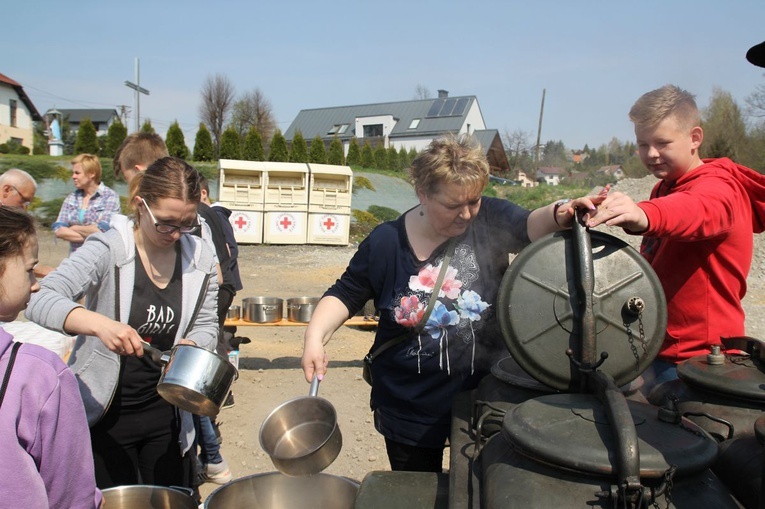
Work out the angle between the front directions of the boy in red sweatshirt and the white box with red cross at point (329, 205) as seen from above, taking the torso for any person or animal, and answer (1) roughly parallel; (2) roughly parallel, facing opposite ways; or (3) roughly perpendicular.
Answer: roughly perpendicular

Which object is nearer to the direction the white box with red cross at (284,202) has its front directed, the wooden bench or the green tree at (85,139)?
the wooden bench

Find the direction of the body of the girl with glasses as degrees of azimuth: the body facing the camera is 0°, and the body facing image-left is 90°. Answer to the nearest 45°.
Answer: approximately 315°

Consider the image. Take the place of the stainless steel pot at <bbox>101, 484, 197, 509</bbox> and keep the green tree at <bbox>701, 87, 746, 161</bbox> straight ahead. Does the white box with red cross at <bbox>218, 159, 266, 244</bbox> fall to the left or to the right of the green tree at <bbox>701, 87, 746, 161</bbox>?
left

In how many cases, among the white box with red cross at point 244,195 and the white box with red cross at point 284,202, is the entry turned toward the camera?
2

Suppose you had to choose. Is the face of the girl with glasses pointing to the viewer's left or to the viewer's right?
to the viewer's right

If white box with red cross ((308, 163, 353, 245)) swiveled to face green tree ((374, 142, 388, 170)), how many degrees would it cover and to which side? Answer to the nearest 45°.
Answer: approximately 180°

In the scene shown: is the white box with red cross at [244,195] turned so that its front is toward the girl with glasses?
yes

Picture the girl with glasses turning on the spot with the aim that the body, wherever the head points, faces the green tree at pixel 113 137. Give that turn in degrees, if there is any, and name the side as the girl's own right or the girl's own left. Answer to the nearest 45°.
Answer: approximately 135° to the girl's own left

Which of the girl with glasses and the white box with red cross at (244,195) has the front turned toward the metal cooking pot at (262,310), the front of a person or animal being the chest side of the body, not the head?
the white box with red cross

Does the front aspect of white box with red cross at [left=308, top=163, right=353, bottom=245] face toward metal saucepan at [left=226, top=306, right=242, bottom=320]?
yes

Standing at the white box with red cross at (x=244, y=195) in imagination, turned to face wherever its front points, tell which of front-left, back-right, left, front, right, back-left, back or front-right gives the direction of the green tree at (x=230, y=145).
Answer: back

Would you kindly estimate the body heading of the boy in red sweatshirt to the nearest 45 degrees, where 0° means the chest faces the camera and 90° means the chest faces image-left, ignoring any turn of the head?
approximately 45°
